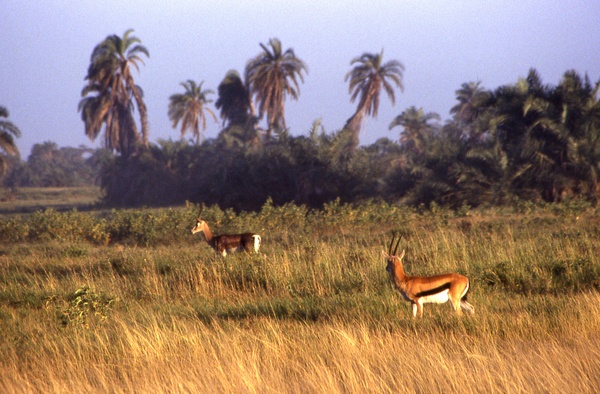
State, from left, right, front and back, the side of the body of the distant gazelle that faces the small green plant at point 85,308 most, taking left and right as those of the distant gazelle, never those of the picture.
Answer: left

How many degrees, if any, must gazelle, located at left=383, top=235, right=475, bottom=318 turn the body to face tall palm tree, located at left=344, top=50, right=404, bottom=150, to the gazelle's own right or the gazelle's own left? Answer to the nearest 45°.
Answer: approximately 90° to the gazelle's own right

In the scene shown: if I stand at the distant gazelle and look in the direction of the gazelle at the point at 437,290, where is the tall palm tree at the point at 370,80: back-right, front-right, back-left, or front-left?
back-left

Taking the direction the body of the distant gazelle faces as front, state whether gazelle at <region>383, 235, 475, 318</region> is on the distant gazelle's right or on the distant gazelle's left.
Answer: on the distant gazelle's left

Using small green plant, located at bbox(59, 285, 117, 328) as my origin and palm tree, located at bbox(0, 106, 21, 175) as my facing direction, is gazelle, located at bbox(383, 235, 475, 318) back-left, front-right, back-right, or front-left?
back-right

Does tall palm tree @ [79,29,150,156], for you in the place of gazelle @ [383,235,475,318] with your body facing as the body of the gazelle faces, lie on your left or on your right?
on your right

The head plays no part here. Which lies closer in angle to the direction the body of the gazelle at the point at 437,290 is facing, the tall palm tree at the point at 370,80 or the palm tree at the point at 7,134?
the palm tree

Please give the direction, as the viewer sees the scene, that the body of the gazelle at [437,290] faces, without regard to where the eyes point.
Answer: to the viewer's left

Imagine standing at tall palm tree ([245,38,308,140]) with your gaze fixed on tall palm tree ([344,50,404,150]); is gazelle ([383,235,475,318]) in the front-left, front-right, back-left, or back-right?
front-right

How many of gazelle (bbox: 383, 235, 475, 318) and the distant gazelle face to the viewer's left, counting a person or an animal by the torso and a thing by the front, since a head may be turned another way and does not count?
2

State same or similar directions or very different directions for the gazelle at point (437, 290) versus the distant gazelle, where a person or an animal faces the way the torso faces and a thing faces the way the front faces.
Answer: same or similar directions

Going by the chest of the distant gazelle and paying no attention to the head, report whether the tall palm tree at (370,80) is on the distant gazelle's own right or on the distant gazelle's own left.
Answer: on the distant gazelle's own right

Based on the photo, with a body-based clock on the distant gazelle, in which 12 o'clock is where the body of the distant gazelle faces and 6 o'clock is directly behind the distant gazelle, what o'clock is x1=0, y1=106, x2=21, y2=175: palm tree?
The palm tree is roughly at 2 o'clock from the distant gazelle.

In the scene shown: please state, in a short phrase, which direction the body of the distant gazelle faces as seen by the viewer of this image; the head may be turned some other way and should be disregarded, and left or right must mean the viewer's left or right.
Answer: facing to the left of the viewer

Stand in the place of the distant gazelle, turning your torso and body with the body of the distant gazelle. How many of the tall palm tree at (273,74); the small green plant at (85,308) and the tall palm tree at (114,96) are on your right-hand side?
2
